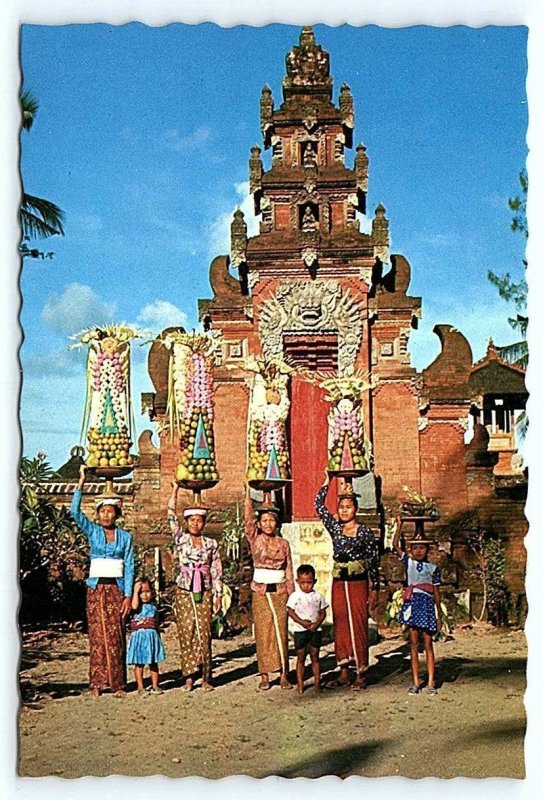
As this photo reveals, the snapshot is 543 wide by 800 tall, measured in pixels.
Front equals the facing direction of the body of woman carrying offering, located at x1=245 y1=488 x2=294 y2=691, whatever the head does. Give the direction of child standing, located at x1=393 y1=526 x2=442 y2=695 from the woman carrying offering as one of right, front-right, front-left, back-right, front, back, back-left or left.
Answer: left

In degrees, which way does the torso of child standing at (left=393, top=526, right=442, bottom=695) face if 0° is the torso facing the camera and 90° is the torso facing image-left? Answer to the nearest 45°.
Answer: approximately 0°

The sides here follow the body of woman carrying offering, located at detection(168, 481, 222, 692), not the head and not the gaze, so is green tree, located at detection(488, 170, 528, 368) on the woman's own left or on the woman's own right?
on the woman's own left

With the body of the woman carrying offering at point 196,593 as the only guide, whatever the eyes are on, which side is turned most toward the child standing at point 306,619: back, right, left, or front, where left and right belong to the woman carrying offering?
left

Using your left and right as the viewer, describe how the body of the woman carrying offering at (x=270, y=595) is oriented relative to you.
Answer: facing the viewer

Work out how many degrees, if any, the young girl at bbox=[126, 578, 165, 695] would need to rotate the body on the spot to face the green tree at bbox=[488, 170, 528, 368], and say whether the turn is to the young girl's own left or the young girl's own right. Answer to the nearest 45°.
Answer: approximately 90° to the young girl's own left

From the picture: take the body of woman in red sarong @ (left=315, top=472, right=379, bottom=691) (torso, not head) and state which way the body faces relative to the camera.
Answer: toward the camera

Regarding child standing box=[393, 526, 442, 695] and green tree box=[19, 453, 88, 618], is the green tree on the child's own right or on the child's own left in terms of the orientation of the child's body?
on the child's own right

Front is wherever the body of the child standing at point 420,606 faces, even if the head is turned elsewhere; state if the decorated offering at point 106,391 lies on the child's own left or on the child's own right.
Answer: on the child's own right

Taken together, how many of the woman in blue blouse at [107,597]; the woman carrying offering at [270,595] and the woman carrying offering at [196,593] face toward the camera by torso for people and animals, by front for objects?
3
